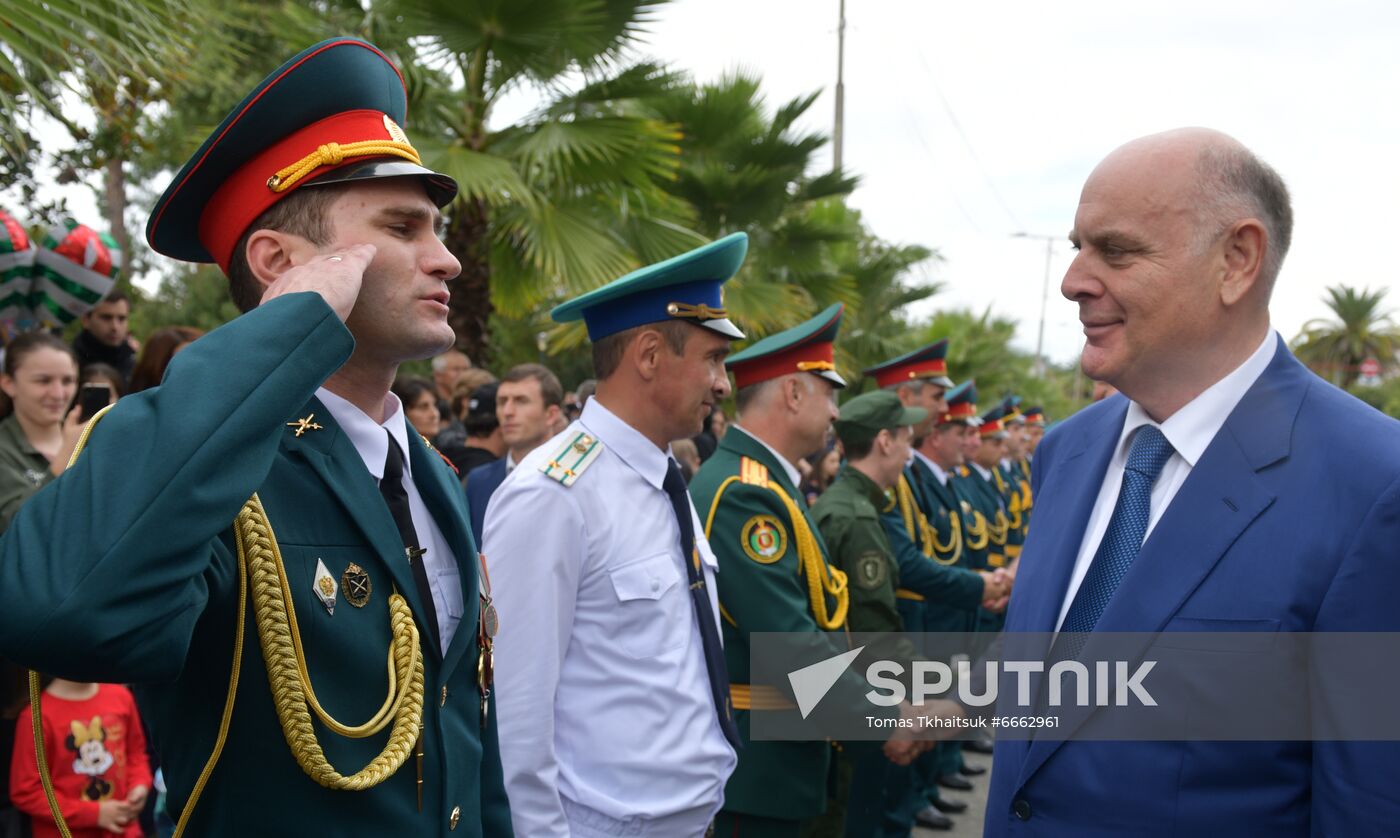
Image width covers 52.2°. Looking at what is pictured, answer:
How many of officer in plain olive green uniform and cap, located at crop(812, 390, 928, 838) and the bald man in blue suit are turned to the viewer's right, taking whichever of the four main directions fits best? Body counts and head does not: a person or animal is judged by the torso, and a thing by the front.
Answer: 1

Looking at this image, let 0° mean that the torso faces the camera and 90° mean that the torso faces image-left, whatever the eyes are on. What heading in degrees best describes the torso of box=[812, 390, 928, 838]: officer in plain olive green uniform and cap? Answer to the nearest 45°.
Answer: approximately 270°

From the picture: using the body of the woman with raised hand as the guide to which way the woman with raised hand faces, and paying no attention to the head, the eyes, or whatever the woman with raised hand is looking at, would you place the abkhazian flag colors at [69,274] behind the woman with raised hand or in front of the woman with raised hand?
behind

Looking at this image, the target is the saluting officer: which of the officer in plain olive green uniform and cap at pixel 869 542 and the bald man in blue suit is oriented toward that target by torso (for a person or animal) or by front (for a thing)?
the bald man in blue suit

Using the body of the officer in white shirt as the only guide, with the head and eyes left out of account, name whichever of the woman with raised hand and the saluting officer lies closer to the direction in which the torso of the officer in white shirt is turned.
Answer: the saluting officer

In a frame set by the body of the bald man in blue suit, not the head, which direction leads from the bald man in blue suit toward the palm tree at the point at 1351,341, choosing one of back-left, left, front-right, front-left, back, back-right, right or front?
back-right

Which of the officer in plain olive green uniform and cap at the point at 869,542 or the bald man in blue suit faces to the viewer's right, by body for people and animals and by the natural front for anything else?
the officer in plain olive green uniform and cap

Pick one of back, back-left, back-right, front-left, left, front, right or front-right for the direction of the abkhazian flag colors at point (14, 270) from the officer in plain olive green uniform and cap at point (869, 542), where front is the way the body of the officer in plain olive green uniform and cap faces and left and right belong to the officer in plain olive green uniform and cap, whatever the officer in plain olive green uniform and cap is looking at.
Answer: back
